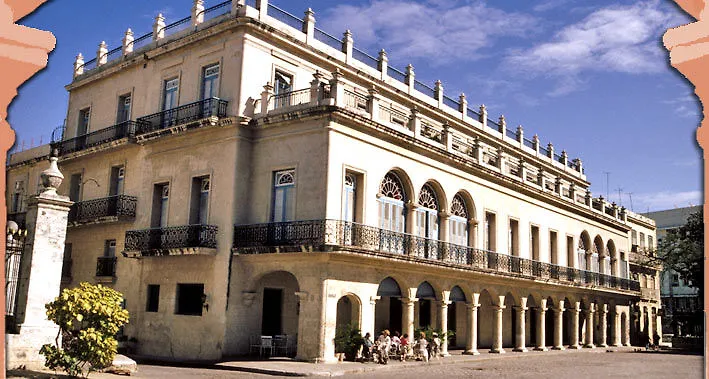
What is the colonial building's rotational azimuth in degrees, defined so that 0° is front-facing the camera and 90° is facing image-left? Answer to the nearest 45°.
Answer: approximately 315°

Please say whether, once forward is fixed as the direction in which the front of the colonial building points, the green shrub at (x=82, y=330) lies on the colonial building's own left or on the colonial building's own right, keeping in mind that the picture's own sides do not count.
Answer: on the colonial building's own right

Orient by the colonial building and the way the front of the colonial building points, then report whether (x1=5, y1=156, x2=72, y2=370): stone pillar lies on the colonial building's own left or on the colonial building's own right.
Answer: on the colonial building's own right
